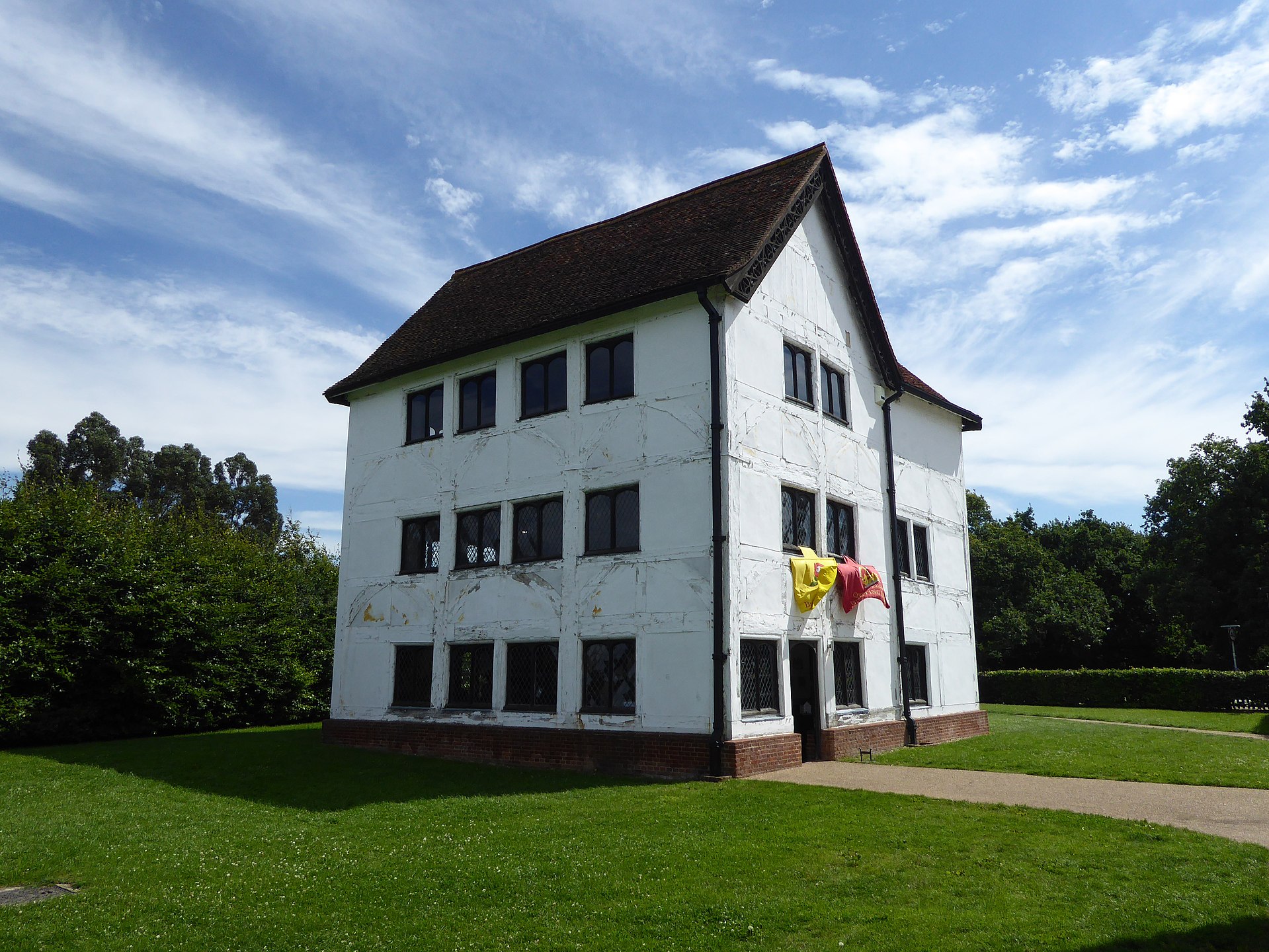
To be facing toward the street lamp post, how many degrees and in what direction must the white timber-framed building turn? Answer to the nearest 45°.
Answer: approximately 90° to its left

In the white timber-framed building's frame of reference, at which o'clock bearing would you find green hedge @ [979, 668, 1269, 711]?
The green hedge is roughly at 9 o'clock from the white timber-framed building.

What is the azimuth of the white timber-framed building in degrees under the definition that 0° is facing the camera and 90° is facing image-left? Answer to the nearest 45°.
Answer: approximately 315°
